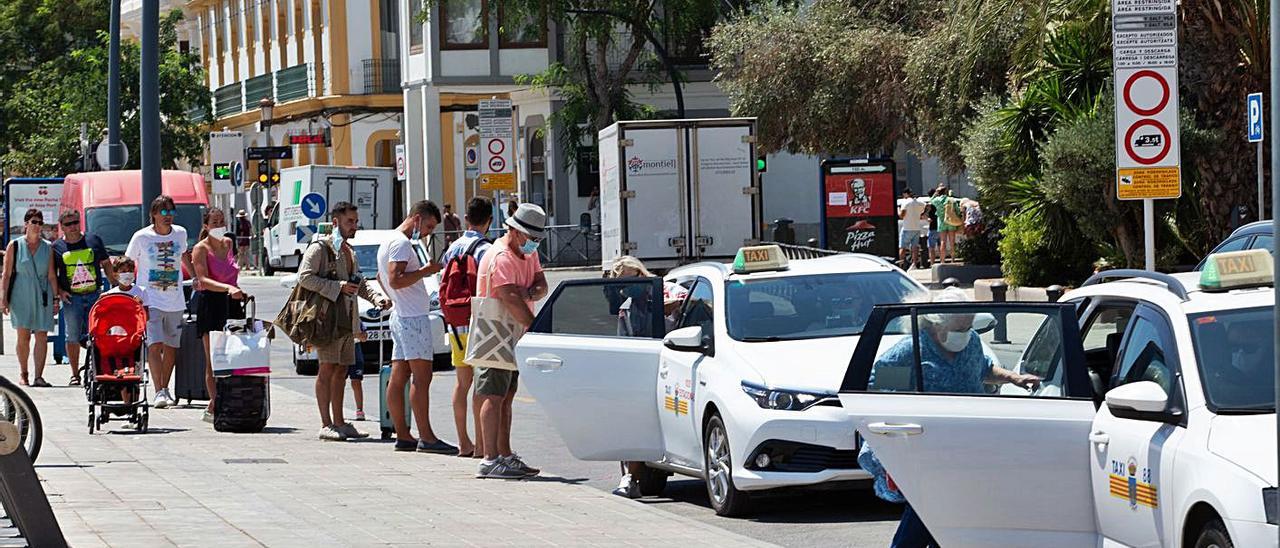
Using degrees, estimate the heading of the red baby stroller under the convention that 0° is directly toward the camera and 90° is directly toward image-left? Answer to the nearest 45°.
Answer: approximately 0°

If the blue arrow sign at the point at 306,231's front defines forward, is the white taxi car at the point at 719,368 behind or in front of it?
in front

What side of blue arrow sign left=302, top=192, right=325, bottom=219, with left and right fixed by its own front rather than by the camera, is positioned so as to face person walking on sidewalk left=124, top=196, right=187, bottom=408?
front

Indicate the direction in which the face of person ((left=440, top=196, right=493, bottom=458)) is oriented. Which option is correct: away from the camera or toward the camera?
away from the camera

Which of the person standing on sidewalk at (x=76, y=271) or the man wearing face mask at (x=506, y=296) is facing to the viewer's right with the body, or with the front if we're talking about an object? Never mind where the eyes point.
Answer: the man wearing face mask

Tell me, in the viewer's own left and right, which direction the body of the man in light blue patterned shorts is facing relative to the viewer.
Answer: facing to the right of the viewer

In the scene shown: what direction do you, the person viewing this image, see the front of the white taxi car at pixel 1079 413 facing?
facing the viewer and to the right of the viewer

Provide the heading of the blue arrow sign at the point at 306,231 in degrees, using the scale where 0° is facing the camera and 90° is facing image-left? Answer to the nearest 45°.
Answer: approximately 0°

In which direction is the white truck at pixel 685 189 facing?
away from the camera
